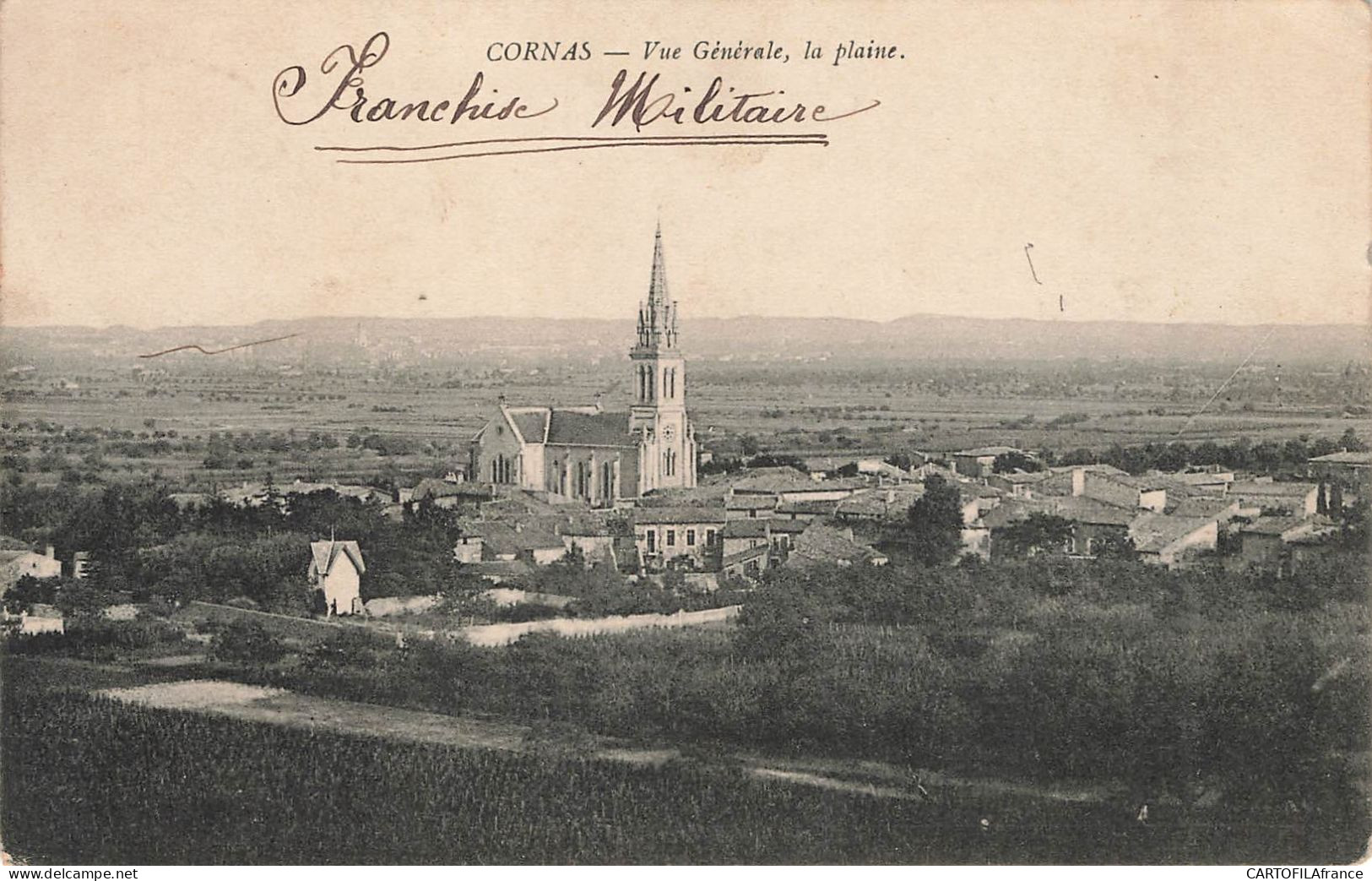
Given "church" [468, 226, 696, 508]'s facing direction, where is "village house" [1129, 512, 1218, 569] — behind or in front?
in front

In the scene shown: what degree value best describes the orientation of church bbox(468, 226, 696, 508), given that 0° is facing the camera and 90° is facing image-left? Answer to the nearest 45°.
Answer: approximately 315°

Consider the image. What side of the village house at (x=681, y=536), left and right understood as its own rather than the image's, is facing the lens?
front

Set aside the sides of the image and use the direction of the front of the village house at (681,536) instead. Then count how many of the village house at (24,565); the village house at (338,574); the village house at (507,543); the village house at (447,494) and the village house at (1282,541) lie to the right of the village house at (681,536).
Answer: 4

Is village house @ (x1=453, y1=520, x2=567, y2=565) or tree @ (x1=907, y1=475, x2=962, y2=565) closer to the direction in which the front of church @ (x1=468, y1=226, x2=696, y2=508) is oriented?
the tree

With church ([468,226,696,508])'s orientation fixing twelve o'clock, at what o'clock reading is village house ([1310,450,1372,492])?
The village house is roughly at 11 o'clock from the church.

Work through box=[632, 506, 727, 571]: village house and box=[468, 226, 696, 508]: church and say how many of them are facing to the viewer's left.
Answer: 0

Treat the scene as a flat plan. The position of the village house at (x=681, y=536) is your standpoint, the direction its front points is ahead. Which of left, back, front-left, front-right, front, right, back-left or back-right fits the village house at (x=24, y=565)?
right
